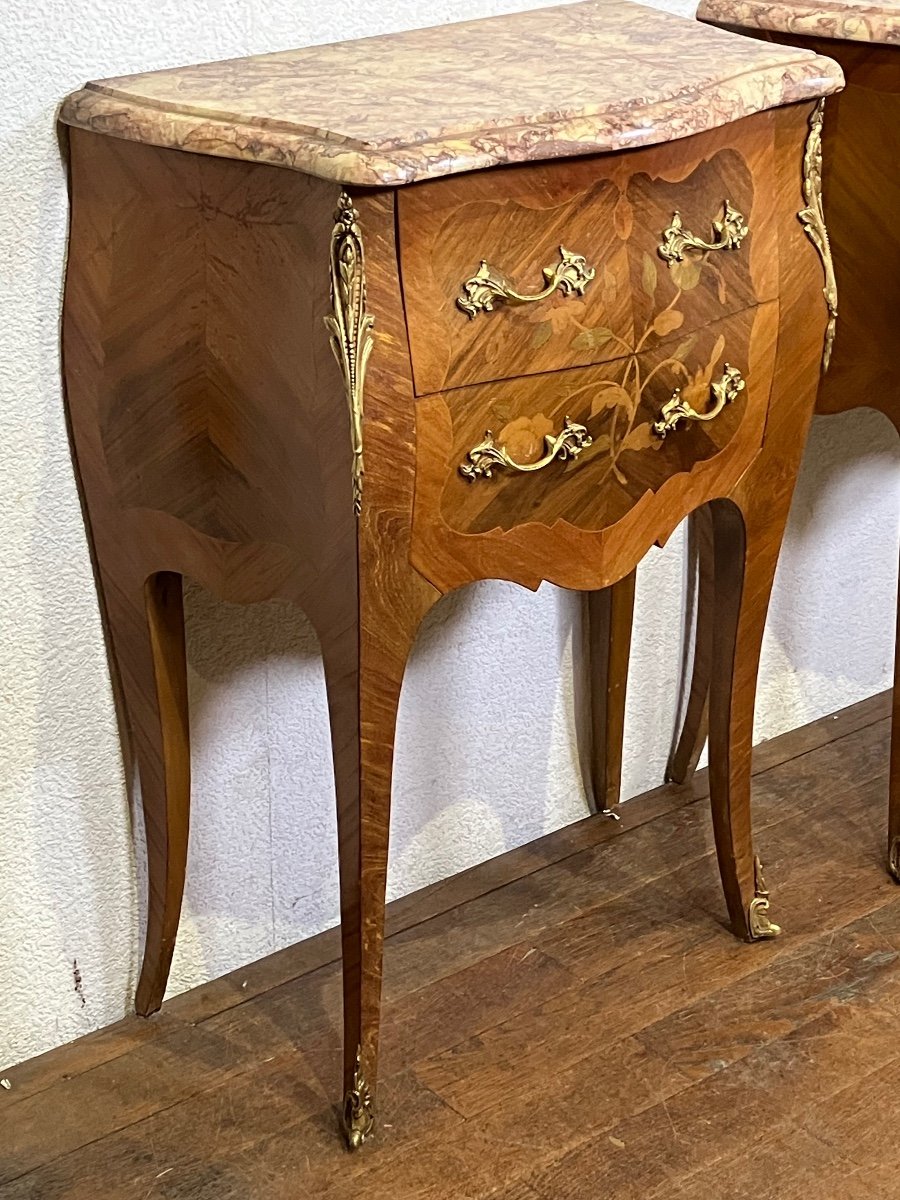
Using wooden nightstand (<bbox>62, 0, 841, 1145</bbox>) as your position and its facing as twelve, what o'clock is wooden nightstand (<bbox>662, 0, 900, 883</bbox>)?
wooden nightstand (<bbox>662, 0, 900, 883</bbox>) is roughly at 9 o'clock from wooden nightstand (<bbox>62, 0, 841, 1145</bbox>).

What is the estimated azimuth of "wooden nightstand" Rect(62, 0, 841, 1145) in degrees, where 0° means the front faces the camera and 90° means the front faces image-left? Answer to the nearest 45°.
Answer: approximately 315°
